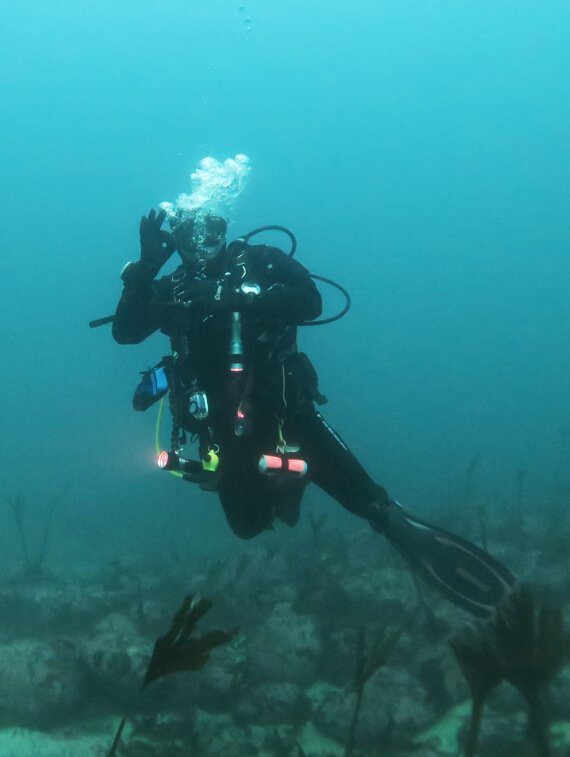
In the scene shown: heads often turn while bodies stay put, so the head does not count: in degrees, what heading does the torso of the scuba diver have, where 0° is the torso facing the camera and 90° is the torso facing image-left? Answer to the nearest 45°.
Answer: approximately 0°
